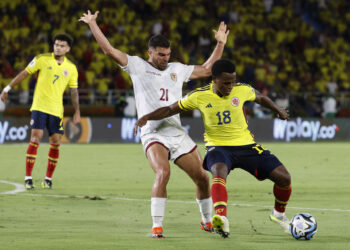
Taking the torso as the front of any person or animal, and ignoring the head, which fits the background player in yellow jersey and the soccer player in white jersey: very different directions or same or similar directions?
same or similar directions

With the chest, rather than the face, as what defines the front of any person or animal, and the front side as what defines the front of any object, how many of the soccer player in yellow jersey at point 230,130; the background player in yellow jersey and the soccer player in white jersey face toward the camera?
3

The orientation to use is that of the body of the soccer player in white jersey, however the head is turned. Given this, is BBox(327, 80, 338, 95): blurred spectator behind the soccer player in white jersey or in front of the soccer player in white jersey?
behind

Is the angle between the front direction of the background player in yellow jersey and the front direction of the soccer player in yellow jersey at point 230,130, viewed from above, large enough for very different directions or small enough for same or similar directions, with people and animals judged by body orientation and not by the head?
same or similar directions

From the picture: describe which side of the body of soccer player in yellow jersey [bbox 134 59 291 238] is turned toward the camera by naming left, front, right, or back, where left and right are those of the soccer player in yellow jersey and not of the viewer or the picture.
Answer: front

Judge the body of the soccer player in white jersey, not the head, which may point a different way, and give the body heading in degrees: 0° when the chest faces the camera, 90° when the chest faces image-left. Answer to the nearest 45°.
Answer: approximately 0°

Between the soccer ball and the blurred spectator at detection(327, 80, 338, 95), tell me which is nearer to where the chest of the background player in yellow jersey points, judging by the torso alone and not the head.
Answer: the soccer ball

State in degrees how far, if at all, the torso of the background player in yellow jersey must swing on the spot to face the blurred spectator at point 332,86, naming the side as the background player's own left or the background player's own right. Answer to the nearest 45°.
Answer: approximately 135° to the background player's own left

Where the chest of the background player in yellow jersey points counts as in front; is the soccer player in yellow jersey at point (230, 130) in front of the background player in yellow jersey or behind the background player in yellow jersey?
in front

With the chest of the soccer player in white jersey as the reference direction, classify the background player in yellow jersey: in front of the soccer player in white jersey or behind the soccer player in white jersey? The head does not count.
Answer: behind

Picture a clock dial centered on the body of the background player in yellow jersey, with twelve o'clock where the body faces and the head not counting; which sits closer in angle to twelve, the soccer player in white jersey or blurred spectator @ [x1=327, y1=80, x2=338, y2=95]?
the soccer player in white jersey

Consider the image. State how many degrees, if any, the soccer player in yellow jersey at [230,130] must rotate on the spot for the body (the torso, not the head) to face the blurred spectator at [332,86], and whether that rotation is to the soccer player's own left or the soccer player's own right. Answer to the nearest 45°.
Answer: approximately 180°
